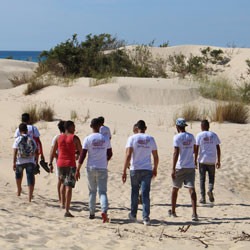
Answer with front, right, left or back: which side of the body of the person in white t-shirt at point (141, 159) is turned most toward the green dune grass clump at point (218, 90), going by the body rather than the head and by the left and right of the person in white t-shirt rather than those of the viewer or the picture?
front

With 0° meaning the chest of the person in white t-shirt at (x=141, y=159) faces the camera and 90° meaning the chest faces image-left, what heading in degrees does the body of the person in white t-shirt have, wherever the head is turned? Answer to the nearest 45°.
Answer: approximately 180°

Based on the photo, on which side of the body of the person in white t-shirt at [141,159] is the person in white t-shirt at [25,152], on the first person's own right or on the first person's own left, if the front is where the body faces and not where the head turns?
on the first person's own left

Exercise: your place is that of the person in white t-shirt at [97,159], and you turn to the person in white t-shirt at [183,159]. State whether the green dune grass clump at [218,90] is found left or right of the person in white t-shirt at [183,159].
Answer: left

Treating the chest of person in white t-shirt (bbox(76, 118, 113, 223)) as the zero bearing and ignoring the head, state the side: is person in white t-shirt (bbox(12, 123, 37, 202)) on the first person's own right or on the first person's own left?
on the first person's own left

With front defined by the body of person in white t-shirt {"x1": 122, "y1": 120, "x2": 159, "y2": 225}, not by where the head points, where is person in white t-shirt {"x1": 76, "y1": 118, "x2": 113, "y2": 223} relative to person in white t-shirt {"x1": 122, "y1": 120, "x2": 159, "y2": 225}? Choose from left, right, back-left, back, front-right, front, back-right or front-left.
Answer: left

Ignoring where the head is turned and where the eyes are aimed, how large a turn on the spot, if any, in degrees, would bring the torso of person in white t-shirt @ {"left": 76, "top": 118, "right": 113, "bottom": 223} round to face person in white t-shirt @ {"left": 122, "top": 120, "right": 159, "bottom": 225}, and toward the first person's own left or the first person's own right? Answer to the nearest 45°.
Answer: approximately 90° to the first person's own right

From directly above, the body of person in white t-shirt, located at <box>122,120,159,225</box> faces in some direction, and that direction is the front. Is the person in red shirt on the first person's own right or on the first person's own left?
on the first person's own left

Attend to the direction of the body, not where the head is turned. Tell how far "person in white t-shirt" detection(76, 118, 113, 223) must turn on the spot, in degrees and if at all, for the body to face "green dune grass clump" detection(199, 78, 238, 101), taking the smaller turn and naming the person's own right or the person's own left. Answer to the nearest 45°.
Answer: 0° — they already face it

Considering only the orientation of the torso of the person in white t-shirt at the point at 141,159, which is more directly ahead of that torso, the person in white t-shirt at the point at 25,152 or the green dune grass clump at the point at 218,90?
the green dune grass clump

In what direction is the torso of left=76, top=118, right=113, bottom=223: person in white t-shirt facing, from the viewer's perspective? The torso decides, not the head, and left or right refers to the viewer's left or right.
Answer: facing away from the viewer

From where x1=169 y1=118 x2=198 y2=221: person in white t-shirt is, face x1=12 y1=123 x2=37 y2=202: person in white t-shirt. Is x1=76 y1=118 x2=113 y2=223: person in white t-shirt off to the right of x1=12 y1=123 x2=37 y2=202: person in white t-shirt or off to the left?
left
